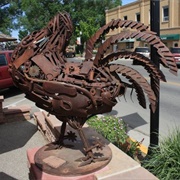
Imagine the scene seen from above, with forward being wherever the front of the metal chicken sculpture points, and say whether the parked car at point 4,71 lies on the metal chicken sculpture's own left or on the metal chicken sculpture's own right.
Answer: on the metal chicken sculpture's own right

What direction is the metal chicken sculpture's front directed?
to the viewer's left

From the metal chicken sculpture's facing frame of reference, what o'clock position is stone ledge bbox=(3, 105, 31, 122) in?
The stone ledge is roughly at 2 o'clock from the metal chicken sculpture.
